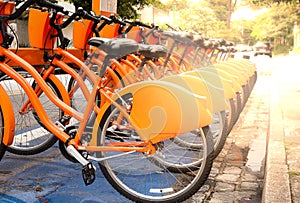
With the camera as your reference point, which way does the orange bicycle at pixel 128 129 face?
facing to the left of the viewer
